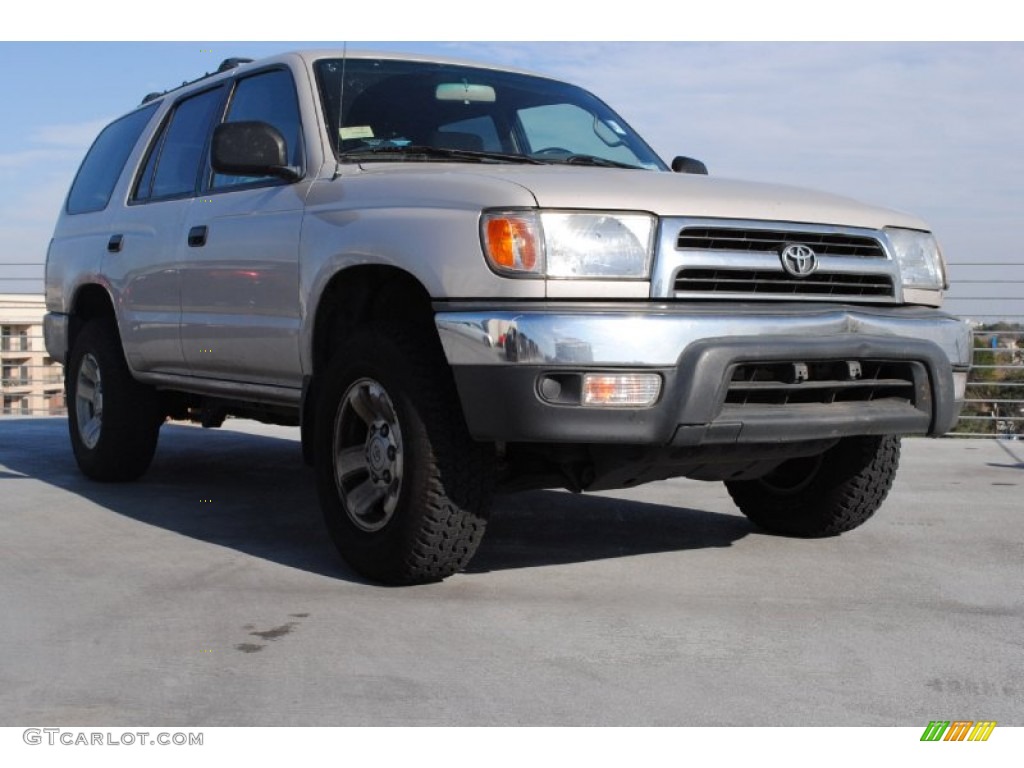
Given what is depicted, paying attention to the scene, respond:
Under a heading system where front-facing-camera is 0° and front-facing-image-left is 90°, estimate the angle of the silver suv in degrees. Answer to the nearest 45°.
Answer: approximately 315°
